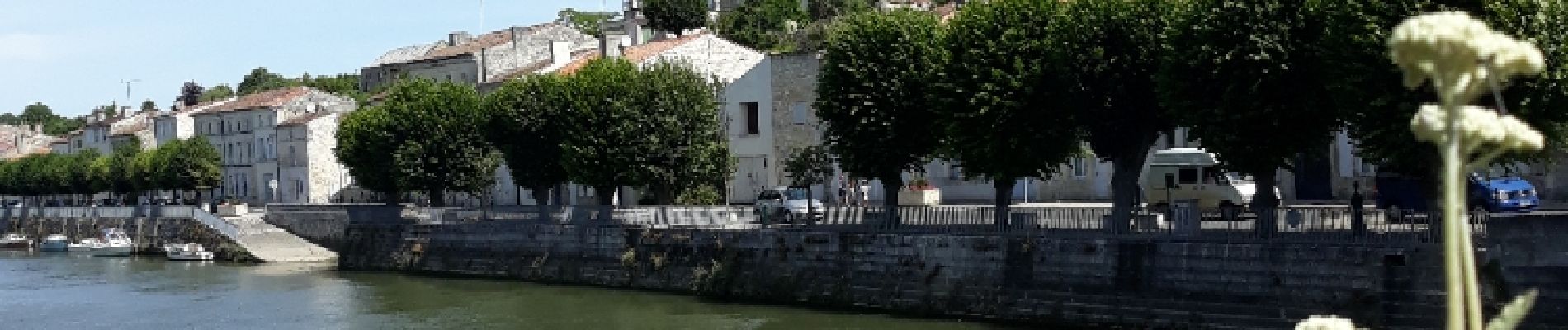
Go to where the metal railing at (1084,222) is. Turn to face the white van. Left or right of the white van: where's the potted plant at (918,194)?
left

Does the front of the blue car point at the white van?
no

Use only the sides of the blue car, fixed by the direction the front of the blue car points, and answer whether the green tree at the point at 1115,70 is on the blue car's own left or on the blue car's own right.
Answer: on the blue car's own right

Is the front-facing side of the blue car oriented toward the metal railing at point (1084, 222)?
no

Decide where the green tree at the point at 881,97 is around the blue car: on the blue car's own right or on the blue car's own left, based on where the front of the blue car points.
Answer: on the blue car's own right

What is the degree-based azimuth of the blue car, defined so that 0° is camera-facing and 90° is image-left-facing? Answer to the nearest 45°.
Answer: approximately 315°

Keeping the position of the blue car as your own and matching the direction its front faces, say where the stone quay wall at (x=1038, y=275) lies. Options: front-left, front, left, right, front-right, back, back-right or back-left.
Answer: right
